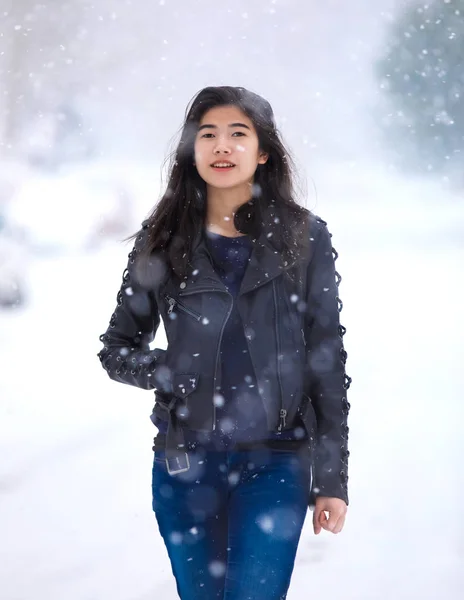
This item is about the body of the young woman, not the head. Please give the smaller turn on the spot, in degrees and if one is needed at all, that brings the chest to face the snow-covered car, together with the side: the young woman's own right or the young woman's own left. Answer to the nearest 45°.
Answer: approximately 180°

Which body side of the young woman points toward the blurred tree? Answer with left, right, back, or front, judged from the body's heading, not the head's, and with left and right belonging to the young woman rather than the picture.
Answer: back

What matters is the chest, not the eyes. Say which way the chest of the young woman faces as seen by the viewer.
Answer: toward the camera
